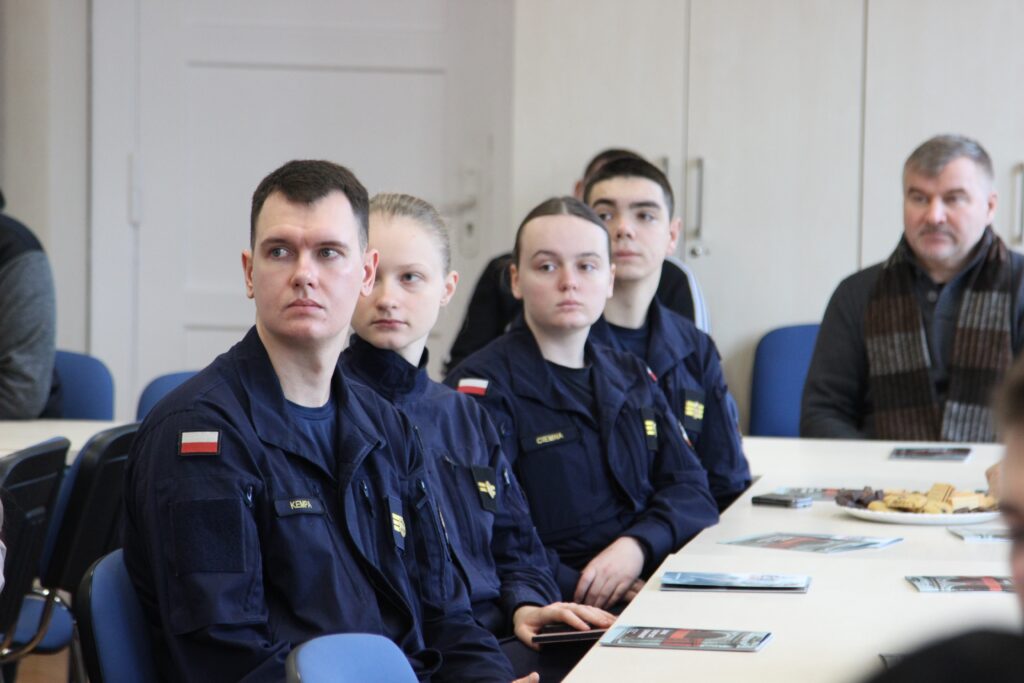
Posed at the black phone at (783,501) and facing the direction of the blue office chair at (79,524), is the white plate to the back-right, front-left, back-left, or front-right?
back-left

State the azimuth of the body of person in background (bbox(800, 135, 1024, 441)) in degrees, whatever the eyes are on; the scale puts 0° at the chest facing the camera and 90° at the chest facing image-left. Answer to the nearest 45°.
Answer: approximately 0°

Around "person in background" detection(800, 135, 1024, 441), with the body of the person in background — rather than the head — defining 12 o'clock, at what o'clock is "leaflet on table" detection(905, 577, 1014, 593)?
The leaflet on table is roughly at 12 o'clock from the person in background.

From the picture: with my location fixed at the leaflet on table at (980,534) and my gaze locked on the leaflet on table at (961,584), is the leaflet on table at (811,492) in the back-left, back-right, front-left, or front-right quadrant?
back-right

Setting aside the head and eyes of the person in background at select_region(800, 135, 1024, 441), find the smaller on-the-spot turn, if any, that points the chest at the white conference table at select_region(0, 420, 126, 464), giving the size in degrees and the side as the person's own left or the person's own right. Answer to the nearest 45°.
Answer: approximately 45° to the person's own right
